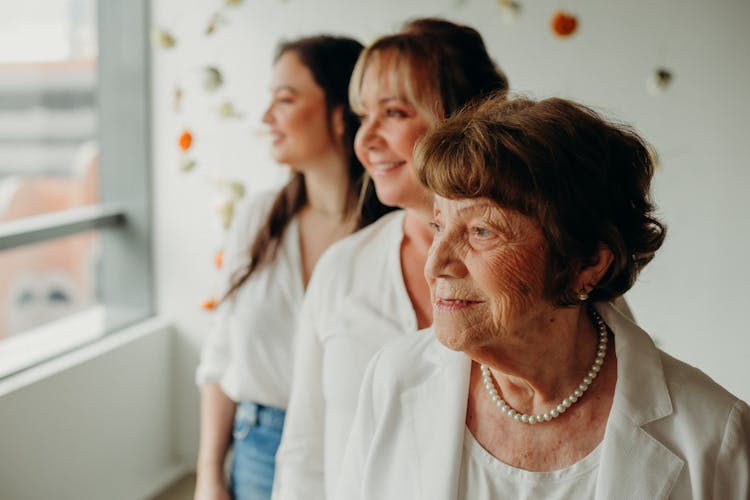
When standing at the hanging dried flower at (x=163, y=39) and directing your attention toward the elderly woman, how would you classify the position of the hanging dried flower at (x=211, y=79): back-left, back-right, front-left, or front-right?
front-left

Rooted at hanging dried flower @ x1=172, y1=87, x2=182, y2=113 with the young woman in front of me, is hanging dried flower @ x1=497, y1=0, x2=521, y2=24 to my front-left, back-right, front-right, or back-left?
front-left

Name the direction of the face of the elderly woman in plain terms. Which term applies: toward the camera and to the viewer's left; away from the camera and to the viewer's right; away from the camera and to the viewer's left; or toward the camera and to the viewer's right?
toward the camera and to the viewer's left

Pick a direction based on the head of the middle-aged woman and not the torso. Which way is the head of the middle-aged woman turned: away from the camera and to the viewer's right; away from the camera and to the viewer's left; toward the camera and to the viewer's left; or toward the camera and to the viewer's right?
toward the camera and to the viewer's left

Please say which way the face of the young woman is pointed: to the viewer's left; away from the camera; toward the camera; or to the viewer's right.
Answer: to the viewer's left

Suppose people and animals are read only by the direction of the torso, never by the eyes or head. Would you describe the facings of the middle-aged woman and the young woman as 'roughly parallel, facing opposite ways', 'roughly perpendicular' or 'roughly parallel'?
roughly parallel
